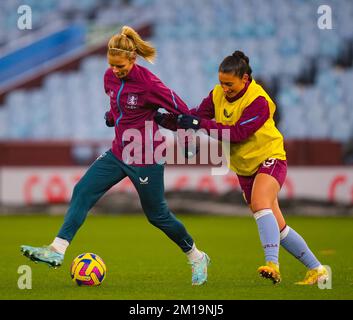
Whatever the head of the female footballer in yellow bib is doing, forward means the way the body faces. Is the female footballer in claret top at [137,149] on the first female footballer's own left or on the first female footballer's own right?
on the first female footballer's own right

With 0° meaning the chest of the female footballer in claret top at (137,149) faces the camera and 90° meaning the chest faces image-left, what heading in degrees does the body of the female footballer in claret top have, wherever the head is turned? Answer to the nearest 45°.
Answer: approximately 45°

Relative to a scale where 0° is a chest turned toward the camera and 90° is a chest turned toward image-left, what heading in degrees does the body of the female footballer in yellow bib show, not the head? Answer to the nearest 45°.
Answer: approximately 45°

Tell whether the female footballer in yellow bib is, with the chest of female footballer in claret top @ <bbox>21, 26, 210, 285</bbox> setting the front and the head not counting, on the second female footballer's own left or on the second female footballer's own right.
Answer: on the second female footballer's own left
